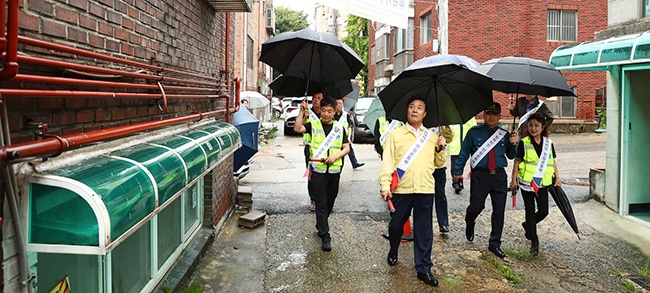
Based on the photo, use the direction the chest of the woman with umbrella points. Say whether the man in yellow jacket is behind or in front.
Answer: in front

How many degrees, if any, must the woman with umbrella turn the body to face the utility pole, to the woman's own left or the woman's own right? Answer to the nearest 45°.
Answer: approximately 180°

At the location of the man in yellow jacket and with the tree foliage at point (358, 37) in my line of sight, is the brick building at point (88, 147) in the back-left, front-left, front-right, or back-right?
back-left

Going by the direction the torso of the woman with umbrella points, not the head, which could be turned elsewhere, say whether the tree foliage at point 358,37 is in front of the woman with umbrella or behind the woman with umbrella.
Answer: behind

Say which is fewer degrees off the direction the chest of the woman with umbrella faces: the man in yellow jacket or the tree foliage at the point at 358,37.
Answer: the man in yellow jacket

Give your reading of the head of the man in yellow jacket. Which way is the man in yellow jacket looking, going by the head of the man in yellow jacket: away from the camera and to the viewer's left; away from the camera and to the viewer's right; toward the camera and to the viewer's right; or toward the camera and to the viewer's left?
toward the camera and to the viewer's left

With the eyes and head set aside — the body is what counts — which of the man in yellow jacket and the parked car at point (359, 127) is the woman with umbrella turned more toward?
the man in yellow jacket

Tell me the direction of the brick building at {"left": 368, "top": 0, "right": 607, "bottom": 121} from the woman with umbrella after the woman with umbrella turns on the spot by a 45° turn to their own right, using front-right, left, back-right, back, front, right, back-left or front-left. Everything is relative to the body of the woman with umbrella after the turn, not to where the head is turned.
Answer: back-right

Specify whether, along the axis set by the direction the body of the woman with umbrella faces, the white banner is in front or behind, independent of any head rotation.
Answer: behind

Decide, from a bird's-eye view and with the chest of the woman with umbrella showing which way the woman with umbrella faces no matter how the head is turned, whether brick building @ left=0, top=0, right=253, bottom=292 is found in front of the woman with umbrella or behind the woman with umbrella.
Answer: in front

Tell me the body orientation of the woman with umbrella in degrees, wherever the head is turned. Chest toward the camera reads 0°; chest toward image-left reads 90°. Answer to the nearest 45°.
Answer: approximately 0°

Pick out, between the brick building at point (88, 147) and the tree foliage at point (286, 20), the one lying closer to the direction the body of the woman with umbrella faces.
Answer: the brick building
